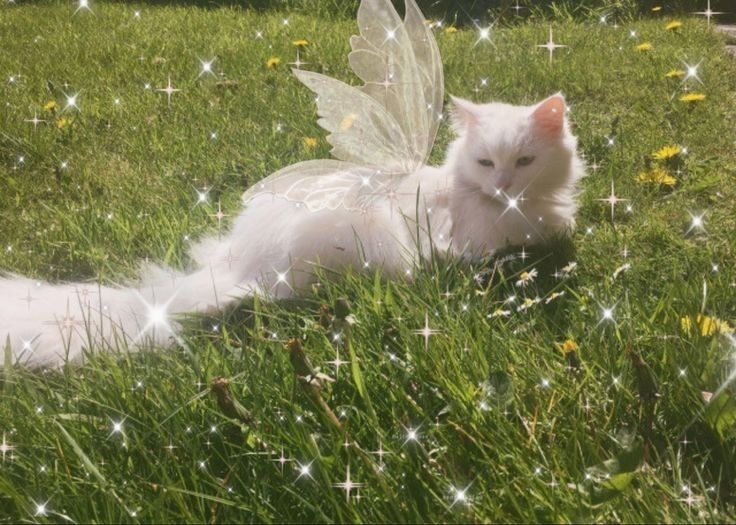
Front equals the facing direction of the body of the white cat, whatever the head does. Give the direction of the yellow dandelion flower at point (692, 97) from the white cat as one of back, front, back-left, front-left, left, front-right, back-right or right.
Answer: front-left

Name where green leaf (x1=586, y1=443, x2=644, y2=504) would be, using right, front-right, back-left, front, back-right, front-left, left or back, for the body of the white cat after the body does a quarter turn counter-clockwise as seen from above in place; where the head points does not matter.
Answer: back

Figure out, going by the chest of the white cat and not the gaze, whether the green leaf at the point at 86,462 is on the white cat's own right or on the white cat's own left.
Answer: on the white cat's own right

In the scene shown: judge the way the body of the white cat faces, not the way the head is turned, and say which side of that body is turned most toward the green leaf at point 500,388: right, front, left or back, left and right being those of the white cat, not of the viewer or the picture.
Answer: right

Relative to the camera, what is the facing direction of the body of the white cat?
to the viewer's right

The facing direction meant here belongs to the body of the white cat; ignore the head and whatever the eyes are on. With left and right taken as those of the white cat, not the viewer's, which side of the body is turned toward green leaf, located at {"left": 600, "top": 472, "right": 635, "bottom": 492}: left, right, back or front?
right
